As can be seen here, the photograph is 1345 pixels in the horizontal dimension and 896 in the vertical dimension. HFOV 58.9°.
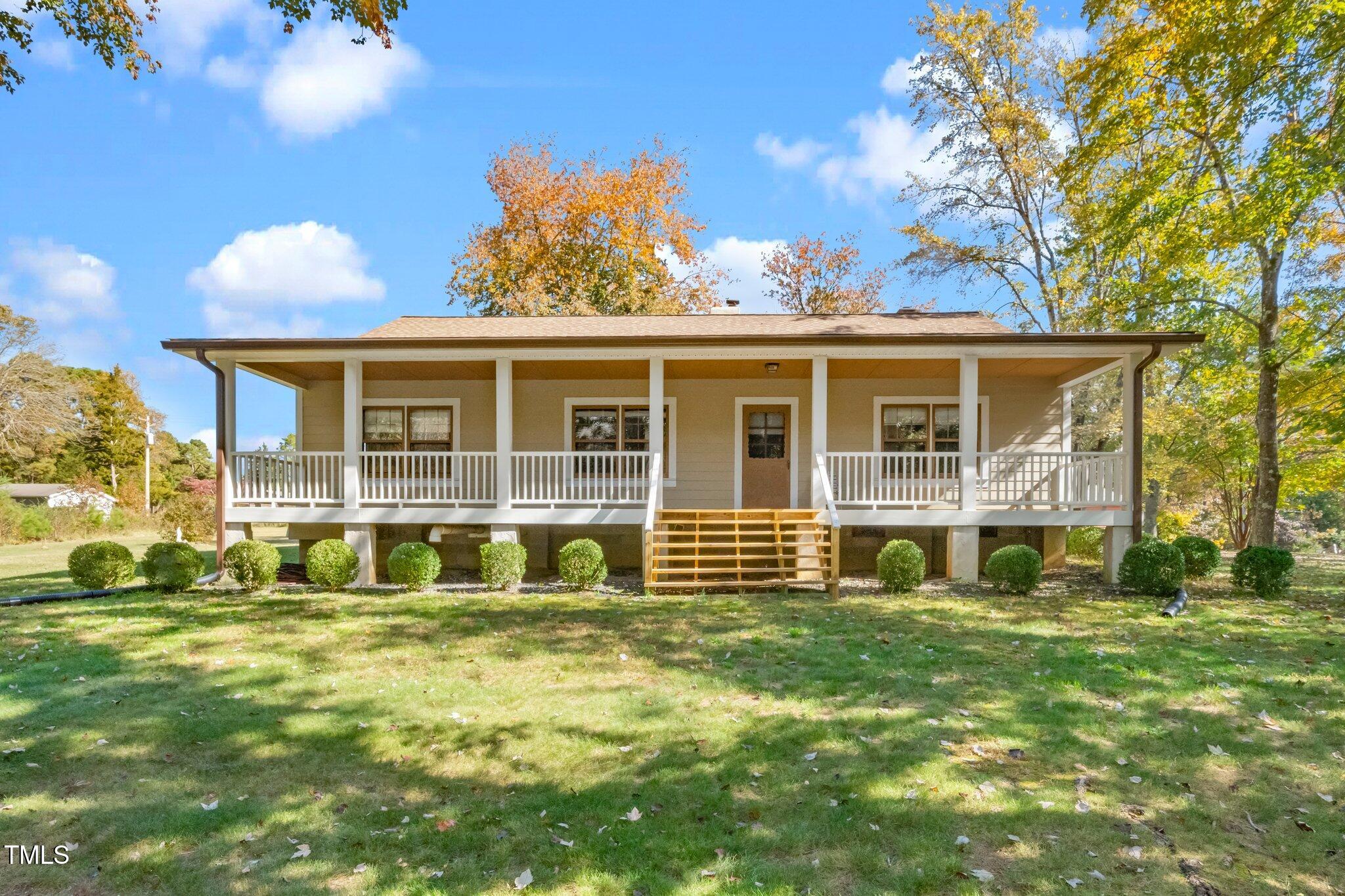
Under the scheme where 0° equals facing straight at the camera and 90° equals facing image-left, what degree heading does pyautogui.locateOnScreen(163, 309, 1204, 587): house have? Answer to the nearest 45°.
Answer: approximately 0°

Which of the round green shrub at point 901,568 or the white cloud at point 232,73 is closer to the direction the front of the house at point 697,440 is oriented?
the round green shrub

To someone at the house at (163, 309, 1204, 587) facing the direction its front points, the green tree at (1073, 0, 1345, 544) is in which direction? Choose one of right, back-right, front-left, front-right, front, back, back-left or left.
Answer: left

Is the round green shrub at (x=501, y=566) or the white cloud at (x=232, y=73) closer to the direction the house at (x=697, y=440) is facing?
the round green shrub

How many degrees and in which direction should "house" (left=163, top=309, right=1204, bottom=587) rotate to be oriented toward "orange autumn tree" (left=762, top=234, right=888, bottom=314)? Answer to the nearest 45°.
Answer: approximately 180°

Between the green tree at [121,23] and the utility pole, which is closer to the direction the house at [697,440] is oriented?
the green tree

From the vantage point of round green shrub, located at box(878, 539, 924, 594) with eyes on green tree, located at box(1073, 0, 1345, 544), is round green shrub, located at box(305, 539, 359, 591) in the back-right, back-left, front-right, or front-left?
back-left

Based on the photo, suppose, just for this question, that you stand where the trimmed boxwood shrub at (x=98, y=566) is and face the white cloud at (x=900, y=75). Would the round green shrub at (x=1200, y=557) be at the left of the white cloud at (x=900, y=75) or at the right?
right
